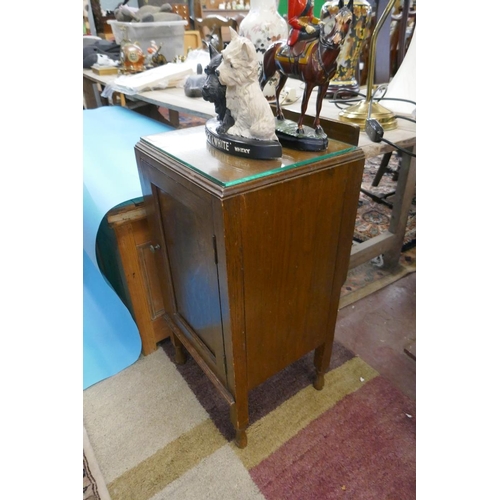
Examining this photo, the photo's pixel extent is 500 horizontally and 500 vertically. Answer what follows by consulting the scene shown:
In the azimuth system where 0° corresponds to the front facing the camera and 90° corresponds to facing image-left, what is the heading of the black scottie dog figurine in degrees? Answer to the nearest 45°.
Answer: approximately 45°

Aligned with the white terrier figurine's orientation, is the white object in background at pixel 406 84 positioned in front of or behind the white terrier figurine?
behind

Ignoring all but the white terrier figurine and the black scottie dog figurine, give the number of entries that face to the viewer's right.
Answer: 0

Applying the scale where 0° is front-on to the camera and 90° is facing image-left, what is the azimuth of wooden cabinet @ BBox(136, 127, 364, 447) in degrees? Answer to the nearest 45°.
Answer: approximately 45°
